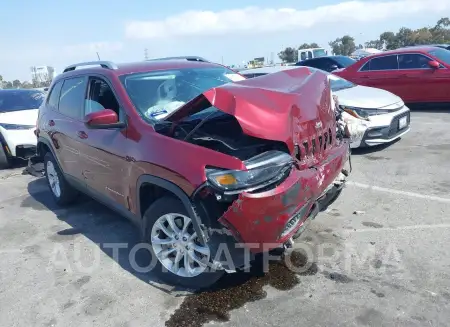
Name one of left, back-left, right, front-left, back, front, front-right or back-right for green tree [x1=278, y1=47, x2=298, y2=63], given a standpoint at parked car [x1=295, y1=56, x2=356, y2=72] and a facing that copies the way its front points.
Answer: back-left

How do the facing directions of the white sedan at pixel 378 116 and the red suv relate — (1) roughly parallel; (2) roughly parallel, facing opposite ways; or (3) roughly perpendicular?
roughly parallel

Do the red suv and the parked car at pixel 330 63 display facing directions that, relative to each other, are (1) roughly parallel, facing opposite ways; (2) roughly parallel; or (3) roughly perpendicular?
roughly parallel

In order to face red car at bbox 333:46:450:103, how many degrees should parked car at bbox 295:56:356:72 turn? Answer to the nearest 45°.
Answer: approximately 45° to its right

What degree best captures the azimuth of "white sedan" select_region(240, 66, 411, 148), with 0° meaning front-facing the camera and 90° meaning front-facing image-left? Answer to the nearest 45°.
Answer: approximately 315°

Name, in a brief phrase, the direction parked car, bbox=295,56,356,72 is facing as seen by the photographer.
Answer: facing the viewer and to the right of the viewer

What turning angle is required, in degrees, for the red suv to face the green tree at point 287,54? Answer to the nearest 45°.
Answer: approximately 135° to its left

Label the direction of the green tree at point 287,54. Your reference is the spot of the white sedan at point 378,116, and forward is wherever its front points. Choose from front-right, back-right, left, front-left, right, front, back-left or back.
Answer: back-left

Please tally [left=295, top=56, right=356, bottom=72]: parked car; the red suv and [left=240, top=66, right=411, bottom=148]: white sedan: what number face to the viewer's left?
0

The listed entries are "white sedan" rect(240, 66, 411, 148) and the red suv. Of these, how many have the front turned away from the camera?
0

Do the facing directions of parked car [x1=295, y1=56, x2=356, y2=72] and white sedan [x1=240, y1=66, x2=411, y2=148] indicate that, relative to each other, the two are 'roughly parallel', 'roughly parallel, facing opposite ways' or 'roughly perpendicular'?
roughly parallel

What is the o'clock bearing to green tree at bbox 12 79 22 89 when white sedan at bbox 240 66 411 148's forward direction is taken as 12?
The green tree is roughly at 6 o'clock from the white sedan.
